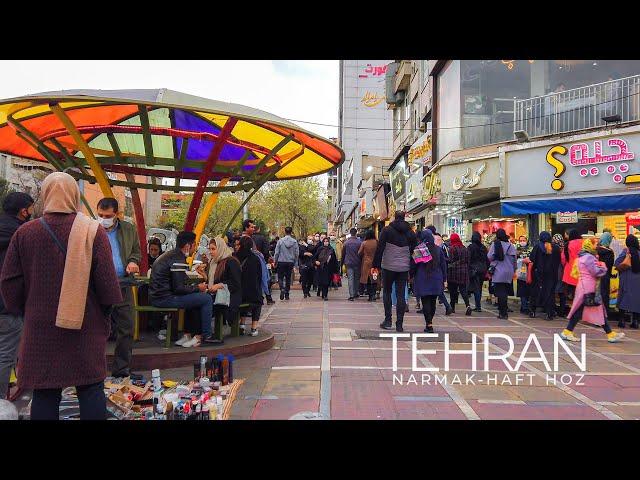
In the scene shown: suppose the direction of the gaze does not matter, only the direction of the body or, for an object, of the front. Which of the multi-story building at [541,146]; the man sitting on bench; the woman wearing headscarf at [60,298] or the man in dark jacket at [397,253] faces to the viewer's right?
the man sitting on bench

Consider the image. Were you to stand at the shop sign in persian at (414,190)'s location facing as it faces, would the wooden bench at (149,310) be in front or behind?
in front

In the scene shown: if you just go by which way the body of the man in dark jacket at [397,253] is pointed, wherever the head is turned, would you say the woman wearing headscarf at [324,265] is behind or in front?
in front

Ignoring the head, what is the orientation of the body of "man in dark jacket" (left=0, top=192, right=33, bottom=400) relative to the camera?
to the viewer's right

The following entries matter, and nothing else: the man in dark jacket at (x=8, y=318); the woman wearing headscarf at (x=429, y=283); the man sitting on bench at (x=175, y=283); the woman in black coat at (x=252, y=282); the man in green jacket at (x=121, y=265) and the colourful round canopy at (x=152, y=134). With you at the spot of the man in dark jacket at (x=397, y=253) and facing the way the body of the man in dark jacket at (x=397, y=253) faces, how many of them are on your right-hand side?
1

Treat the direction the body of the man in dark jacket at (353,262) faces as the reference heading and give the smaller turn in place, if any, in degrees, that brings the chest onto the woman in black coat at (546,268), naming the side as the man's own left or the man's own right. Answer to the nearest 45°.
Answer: approximately 135° to the man's own right

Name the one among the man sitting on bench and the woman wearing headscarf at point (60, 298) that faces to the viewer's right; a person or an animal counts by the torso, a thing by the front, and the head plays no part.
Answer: the man sitting on bench

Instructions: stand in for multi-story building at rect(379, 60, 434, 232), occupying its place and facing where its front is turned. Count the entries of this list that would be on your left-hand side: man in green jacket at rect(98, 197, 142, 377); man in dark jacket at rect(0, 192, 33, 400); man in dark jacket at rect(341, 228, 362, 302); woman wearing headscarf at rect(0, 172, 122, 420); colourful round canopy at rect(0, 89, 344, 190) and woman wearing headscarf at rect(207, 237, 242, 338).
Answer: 6

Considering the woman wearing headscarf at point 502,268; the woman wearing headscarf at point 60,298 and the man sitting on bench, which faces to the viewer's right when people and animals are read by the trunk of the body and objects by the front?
the man sitting on bench

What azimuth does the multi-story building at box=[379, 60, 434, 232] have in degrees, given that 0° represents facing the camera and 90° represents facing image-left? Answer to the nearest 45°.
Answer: approximately 90°

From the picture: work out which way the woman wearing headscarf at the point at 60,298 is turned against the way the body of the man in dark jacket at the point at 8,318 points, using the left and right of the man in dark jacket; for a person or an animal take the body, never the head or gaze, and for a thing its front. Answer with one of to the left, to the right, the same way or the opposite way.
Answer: to the left
